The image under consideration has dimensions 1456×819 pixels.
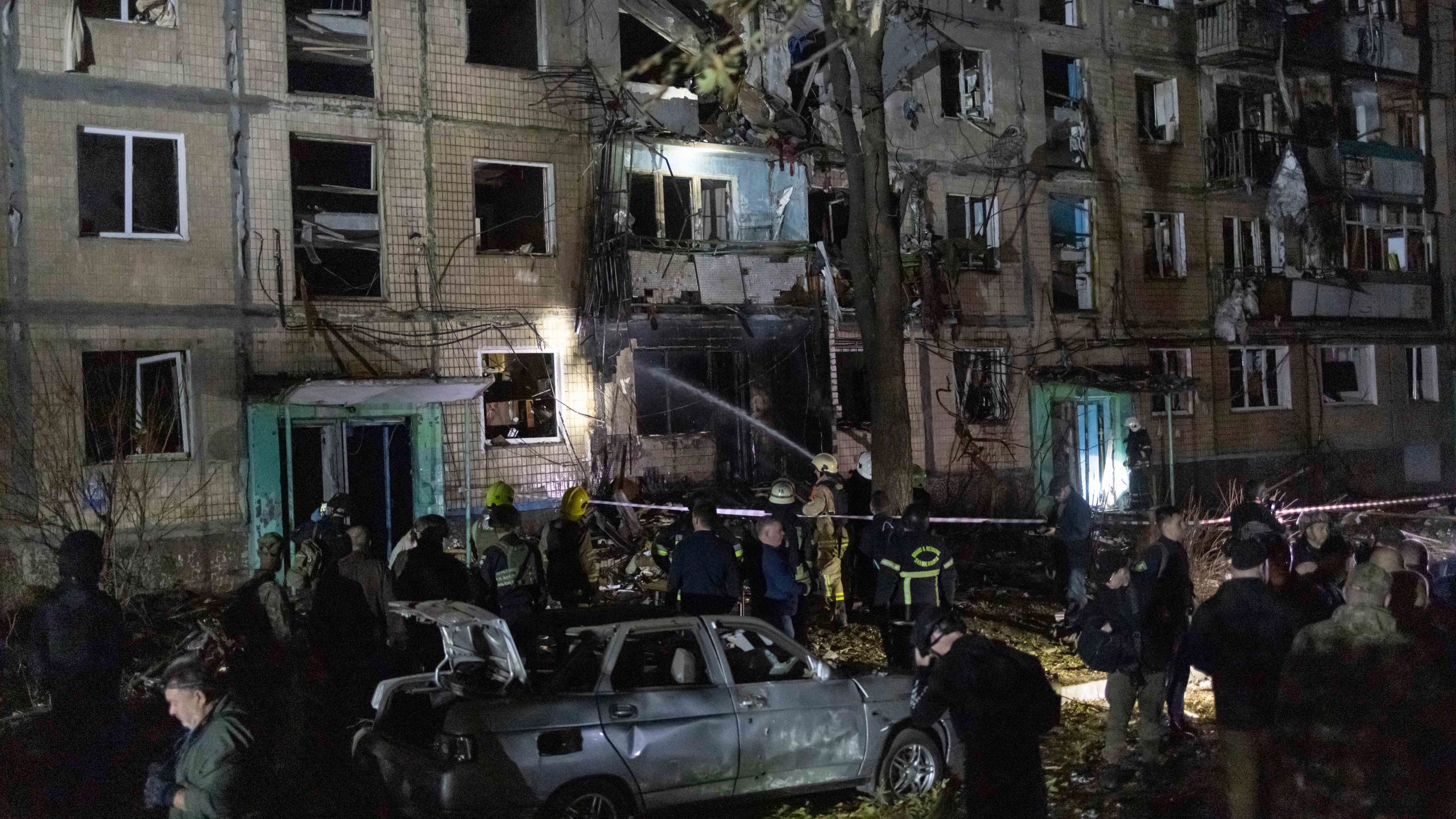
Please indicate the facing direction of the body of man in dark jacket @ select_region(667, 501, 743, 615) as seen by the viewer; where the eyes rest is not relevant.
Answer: away from the camera

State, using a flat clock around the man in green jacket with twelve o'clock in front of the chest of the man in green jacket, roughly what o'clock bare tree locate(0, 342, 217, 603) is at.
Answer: The bare tree is roughly at 3 o'clock from the man in green jacket.

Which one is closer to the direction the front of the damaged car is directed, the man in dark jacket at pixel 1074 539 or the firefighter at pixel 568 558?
the man in dark jacket

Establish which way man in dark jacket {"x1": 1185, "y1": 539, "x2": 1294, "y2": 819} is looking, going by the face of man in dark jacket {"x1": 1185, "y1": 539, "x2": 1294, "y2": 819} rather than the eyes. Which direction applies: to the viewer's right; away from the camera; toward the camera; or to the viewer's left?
away from the camera

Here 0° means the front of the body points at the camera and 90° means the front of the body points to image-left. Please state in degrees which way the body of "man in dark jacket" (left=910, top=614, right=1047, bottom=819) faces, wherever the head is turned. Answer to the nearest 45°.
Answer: approximately 90°

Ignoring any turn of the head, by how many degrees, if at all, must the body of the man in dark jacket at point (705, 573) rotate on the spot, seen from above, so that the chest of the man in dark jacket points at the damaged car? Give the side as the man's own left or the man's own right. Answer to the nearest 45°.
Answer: approximately 180°

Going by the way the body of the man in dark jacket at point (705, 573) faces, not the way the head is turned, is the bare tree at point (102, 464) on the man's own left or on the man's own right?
on the man's own left

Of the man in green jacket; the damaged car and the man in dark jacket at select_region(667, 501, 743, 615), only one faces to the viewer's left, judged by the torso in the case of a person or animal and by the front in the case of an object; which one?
the man in green jacket

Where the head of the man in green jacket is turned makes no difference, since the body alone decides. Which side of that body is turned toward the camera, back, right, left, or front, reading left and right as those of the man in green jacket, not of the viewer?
left

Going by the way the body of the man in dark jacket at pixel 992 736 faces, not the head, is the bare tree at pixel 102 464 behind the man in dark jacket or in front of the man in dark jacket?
in front

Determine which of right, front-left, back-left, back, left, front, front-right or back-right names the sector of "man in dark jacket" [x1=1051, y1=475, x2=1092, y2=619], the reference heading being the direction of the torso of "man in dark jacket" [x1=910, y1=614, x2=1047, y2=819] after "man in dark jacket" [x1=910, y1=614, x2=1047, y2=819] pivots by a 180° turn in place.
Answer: left
